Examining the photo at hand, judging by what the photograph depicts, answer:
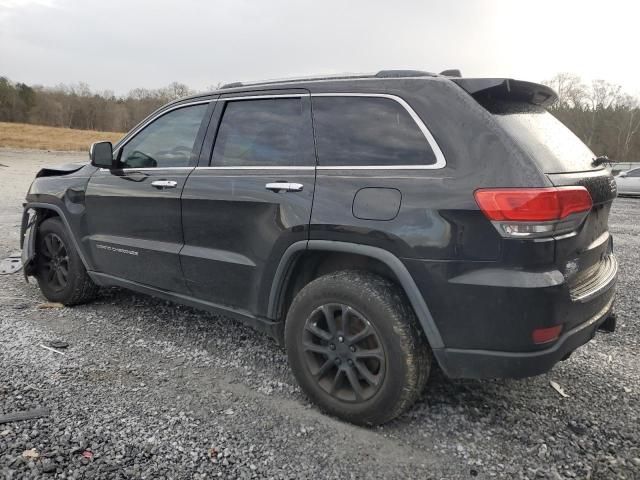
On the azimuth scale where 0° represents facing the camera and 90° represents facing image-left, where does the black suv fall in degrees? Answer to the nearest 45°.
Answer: approximately 135°
